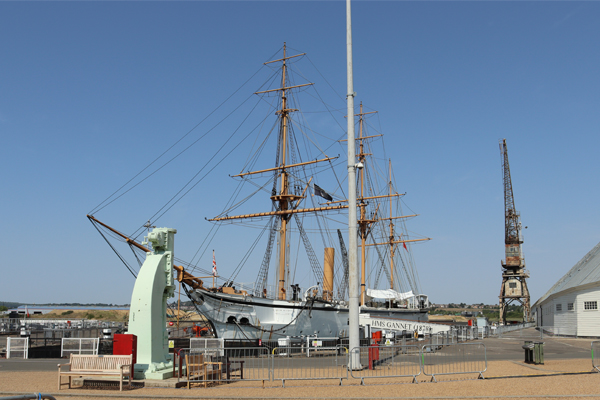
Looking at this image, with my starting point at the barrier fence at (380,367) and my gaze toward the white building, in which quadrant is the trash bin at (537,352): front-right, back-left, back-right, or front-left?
front-right

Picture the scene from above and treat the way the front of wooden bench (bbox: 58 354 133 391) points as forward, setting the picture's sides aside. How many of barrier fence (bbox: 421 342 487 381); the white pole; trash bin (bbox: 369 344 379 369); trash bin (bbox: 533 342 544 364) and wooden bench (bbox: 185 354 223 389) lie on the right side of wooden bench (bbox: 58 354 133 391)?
0

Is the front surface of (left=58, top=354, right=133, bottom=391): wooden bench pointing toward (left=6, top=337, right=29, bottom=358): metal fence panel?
no

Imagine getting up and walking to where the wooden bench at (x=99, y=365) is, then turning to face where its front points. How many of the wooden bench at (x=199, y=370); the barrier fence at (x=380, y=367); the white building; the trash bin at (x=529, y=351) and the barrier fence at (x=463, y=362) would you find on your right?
0

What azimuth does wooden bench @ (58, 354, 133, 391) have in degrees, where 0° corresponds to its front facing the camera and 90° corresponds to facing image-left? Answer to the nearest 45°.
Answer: approximately 0°

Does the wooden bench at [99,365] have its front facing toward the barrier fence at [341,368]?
no

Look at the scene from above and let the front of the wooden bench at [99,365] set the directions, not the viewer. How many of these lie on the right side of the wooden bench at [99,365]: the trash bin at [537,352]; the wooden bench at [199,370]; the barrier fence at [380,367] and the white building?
0

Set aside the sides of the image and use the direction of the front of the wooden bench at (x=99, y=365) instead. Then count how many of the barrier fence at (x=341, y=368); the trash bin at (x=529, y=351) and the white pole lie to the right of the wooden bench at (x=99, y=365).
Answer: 0

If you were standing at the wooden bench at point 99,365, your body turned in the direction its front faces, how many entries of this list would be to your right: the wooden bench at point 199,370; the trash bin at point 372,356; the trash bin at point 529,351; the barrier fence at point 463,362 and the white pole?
0

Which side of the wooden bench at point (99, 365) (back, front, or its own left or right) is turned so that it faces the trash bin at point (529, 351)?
left

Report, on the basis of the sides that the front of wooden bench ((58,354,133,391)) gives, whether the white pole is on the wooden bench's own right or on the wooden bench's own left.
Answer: on the wooden bench's own left

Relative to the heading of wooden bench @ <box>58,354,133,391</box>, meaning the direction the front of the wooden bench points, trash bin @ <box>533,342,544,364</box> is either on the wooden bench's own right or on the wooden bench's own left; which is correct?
on the wooden bench's own left

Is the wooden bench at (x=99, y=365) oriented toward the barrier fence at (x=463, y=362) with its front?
no

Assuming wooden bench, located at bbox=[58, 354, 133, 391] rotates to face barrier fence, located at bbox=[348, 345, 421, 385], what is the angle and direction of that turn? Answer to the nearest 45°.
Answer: approximately 90° to its left
